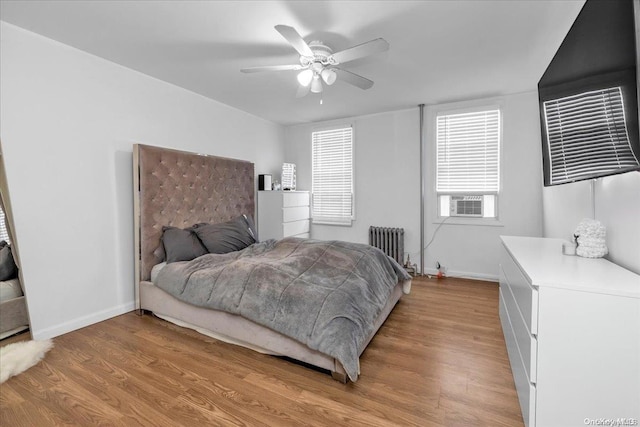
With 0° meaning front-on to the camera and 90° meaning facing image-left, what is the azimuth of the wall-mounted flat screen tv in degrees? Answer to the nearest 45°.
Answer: approximately 45°

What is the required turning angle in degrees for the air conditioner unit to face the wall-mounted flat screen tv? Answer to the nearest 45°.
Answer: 0° — it already faces it

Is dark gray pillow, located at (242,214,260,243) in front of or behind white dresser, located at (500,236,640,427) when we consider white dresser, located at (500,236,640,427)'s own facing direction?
in front

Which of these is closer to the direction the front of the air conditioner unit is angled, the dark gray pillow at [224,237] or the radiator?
the dark gray pillow

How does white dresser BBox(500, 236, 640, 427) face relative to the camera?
to the viewer's left

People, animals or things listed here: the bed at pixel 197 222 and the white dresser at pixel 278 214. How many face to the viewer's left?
0

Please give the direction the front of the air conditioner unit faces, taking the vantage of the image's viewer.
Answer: facing the viewer

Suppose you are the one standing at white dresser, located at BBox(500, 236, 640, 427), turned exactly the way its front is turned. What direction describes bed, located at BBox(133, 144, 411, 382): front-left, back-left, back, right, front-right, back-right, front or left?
front

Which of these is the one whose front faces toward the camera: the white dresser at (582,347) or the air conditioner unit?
the air conditioner unit

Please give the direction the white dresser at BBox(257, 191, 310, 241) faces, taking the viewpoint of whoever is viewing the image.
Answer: facing the viewer and to the right of the viewer

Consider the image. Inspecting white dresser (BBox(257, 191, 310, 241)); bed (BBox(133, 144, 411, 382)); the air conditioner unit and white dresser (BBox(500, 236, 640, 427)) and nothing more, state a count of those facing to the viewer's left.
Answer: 1

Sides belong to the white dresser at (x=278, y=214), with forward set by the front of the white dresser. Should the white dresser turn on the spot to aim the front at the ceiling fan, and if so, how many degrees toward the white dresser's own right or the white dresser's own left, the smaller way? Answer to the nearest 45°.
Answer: approximately 45° to the white dresser's own right

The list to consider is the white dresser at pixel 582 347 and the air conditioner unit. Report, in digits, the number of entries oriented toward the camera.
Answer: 1

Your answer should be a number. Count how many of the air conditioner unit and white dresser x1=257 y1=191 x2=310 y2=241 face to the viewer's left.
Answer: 0

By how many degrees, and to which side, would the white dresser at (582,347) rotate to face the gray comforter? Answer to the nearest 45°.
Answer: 0° — it already faces it

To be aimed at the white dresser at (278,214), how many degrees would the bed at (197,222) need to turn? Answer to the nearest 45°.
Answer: approximately 90° to its left

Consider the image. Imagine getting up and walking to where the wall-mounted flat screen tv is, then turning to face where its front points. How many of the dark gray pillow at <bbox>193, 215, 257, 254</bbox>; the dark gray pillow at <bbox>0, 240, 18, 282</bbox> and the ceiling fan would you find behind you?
0
